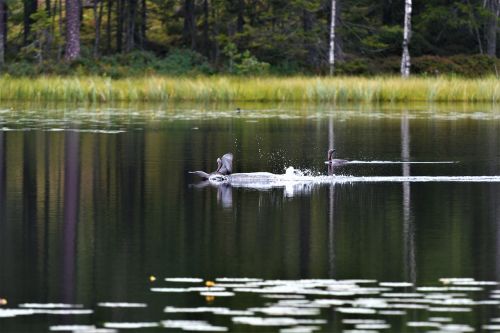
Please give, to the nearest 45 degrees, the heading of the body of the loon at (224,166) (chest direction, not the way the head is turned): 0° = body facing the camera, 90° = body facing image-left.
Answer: approximately 90°
